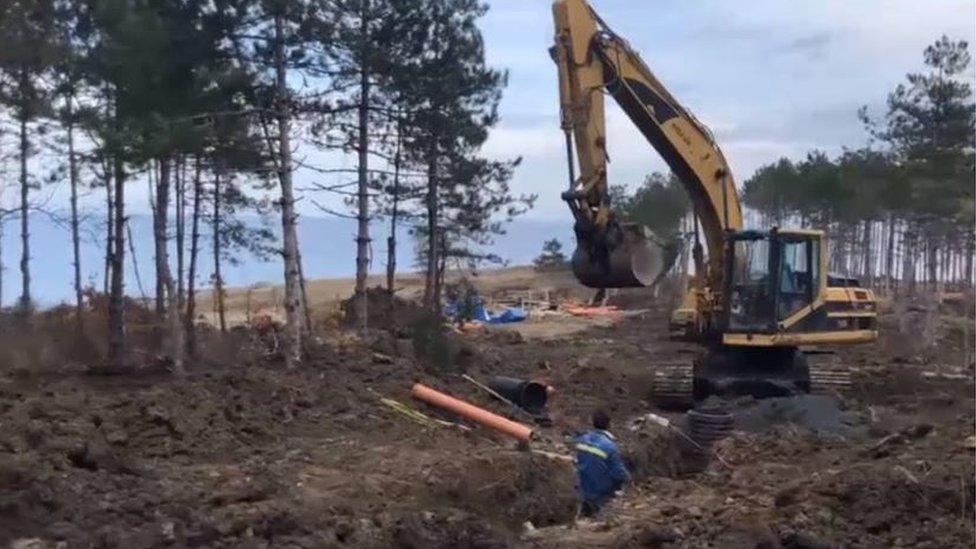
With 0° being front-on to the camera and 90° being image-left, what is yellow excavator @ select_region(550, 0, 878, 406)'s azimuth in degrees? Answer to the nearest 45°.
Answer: approximately 45°

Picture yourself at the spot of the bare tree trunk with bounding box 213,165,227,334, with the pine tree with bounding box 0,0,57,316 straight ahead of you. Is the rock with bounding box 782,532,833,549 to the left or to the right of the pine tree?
left

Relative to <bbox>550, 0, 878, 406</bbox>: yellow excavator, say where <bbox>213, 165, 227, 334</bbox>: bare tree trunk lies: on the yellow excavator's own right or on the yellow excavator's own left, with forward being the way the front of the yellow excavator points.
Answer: on the yellow excavator's own right

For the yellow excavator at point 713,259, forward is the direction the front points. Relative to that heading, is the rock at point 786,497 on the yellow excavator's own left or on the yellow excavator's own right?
on the yellow excavator's own left

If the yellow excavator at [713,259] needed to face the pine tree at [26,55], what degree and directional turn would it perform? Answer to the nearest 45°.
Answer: approximately 45° to its right
